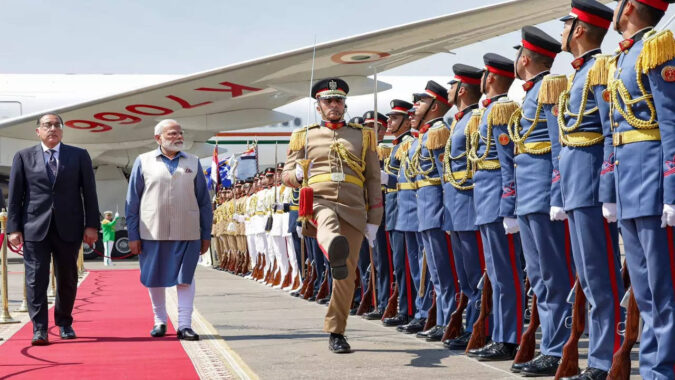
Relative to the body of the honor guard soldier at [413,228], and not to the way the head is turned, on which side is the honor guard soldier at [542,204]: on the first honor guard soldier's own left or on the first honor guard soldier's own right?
on the first honor guard soldier's own left

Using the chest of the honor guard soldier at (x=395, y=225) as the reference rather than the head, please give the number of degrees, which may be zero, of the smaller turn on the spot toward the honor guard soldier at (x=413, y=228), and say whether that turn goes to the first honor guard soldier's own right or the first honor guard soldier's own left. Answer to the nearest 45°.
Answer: approximately 45° to the first honor guard soldier's own left

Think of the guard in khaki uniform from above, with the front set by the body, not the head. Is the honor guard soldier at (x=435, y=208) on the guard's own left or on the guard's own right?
on the guard's own left

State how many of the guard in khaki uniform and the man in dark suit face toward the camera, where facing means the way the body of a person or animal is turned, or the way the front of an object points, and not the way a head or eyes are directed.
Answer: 2

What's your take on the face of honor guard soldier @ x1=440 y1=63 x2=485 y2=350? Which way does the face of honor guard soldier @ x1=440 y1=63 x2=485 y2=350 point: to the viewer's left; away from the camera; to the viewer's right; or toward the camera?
to the viewer's left

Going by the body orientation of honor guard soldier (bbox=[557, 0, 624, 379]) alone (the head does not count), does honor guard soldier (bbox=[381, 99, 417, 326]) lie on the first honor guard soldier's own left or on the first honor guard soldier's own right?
on the first honor guard soldier's own right

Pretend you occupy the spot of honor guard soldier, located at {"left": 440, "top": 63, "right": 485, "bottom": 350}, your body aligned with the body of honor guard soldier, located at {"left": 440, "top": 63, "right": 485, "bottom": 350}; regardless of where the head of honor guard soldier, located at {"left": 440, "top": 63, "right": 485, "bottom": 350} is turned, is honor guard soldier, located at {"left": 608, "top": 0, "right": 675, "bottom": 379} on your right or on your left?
on your left

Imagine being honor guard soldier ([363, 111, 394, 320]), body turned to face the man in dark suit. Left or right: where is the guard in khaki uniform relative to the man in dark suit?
left

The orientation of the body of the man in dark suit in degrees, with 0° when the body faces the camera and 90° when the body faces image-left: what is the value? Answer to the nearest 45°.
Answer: approximately 0°

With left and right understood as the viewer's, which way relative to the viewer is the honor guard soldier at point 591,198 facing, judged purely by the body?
facing the viewer and to the left of the viewer

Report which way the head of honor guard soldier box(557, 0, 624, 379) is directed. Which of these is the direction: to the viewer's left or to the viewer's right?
to the viewer's left

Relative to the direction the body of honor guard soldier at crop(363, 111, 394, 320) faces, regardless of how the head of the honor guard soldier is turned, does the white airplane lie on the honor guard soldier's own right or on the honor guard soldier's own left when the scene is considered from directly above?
on the honor guard soldier's own right

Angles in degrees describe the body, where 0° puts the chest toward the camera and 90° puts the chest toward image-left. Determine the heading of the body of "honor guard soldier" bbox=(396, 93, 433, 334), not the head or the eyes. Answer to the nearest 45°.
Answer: approximately 45°
